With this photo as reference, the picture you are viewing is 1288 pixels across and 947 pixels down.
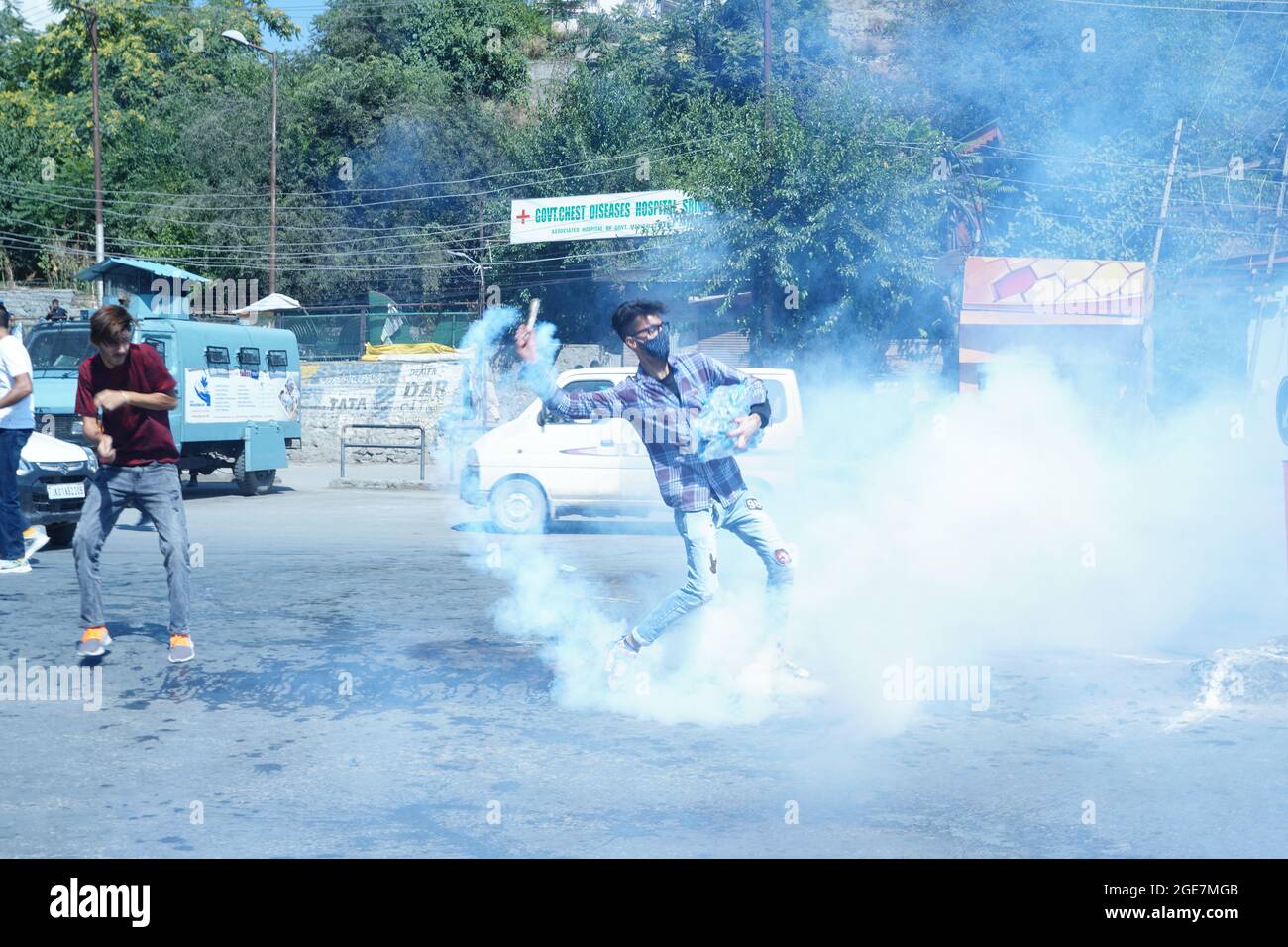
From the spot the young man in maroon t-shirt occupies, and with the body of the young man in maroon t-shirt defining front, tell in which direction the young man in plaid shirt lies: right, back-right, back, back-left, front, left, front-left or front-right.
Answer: front-left

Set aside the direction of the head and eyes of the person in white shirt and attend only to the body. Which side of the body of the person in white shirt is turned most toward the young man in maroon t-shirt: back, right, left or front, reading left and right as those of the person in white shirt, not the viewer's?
left

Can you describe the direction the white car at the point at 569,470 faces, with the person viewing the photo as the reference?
facing to the left of the viewer

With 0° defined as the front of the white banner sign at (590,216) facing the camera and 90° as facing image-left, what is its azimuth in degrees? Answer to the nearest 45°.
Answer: approximately 0°

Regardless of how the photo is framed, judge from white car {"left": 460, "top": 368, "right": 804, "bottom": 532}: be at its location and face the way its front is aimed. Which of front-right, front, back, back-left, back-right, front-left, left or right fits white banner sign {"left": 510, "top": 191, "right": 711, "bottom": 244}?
right

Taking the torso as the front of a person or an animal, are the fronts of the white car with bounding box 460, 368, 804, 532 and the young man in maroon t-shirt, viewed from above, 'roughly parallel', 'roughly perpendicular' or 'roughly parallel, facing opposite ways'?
roughly perpendicular

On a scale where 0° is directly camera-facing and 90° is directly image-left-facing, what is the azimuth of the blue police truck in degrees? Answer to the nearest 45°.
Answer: approximately 45°

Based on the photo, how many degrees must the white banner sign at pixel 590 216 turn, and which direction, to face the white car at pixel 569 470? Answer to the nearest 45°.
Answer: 0° — it already faces it

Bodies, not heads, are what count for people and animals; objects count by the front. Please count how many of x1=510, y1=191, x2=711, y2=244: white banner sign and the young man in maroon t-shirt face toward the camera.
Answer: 2

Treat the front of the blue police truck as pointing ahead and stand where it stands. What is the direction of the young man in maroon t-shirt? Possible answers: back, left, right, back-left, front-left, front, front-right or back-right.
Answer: front-left

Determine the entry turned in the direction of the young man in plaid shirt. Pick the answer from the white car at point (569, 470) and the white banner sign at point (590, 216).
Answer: the white banner sign
